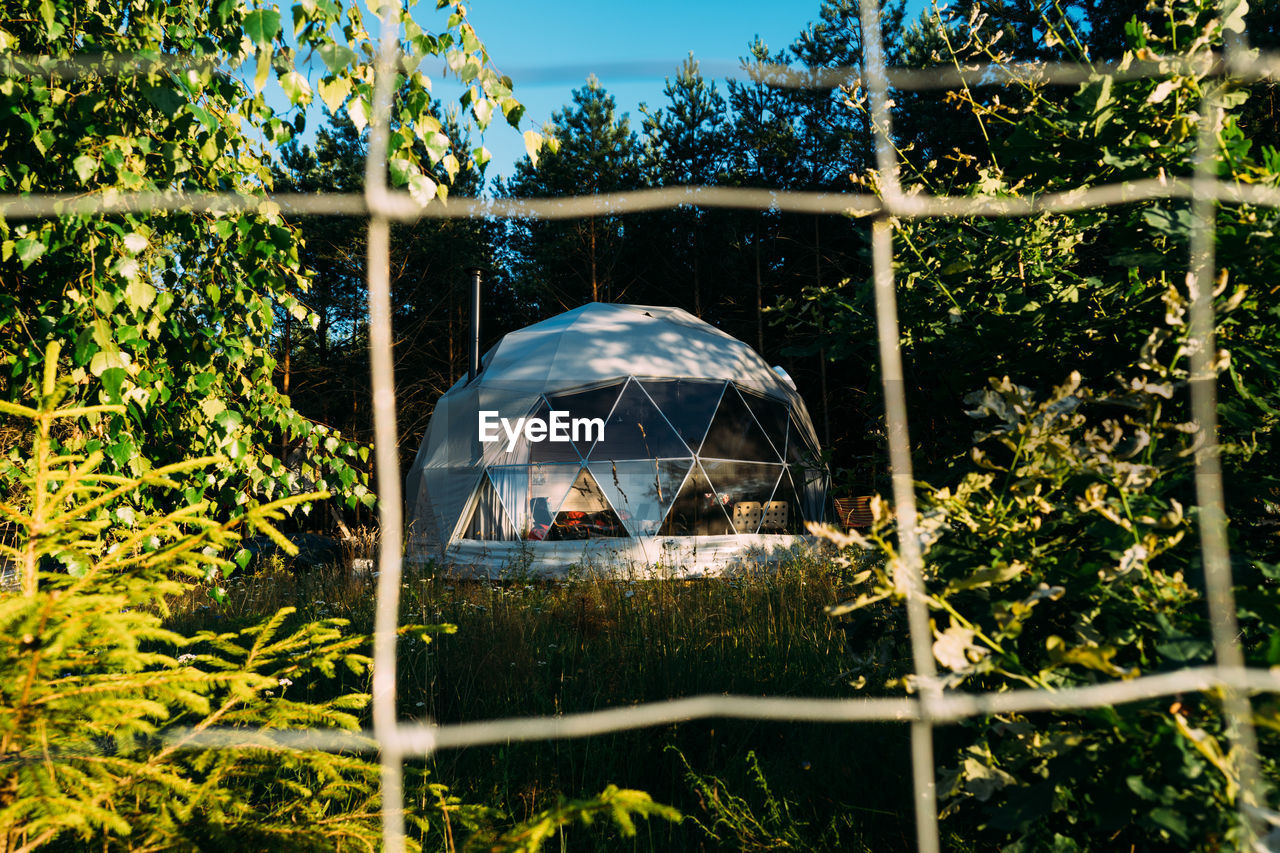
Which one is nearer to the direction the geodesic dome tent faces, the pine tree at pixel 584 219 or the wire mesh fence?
the wire mesh fence

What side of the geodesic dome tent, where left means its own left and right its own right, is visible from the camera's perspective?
front

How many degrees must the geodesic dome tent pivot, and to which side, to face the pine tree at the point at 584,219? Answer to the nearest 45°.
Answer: approximately 180°

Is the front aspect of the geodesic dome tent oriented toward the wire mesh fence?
yes
